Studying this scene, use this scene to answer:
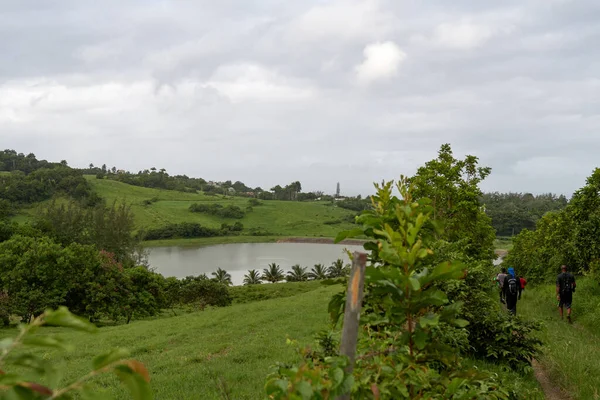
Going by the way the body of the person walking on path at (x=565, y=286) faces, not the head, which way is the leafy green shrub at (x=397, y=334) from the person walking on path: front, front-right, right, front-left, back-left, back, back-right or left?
back

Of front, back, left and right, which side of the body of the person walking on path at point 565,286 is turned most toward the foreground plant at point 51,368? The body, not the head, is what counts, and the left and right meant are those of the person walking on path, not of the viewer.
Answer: back

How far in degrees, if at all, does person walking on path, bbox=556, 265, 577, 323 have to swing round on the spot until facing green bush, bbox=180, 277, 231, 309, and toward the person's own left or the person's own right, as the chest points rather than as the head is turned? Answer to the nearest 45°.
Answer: approximately 45° to the person's own left

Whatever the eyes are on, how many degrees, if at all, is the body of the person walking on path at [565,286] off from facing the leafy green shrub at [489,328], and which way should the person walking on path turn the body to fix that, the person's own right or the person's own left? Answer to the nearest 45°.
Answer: approximately 180°

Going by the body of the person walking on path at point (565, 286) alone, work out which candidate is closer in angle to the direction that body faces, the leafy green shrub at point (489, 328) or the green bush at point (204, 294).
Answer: the green bush

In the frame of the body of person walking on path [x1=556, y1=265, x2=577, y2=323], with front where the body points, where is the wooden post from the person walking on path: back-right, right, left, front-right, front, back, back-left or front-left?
back

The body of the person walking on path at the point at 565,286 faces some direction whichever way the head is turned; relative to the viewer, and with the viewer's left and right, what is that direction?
facing away from the viewer
